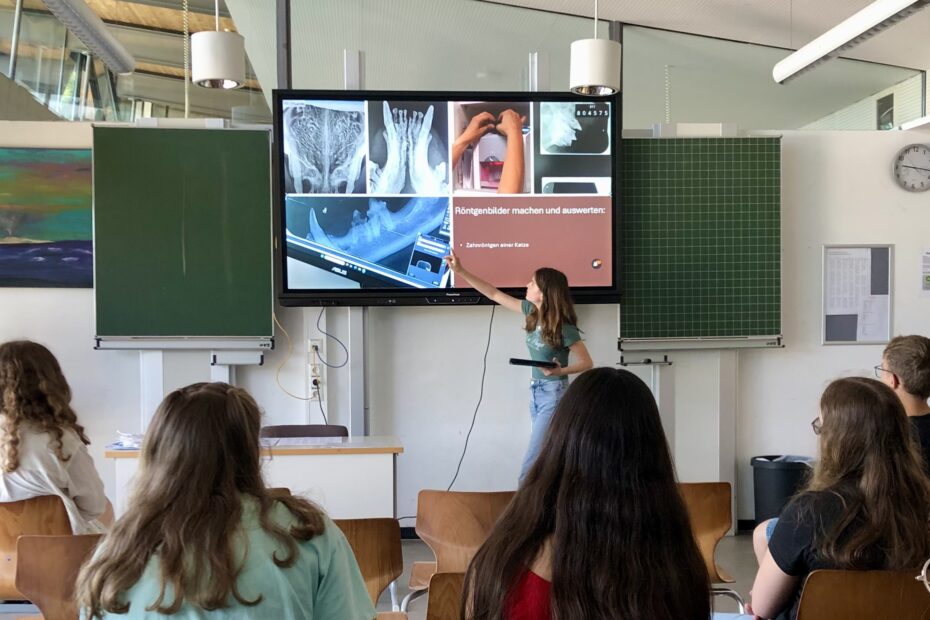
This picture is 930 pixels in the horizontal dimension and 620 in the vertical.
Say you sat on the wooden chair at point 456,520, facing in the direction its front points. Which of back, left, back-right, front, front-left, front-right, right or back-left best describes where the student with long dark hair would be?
back

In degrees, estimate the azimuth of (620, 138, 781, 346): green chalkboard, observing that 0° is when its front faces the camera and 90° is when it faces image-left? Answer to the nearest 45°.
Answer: approximately 0°

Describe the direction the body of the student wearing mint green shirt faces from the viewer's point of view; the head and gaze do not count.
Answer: away from the camera

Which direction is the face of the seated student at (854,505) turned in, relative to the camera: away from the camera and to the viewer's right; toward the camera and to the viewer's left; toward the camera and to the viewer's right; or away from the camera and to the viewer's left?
away from the camera and to the viewer's left

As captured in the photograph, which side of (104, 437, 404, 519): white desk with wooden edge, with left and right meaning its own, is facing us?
back

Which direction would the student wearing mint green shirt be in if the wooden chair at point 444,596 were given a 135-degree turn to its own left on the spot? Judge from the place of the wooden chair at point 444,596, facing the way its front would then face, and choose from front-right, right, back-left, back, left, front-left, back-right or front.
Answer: front

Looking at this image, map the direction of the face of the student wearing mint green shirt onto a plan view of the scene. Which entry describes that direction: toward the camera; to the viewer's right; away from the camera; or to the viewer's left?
away from the camera

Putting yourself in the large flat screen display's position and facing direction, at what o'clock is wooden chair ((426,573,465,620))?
The wooden chair is roughly at 12 o'clock from the large flat screen display.

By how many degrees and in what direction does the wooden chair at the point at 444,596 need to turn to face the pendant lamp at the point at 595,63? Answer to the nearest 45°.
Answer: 0° — it already faces it

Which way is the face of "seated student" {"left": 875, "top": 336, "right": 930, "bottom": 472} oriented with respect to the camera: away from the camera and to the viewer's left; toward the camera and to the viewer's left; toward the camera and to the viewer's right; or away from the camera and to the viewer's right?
away from the camera and to the viewer's left

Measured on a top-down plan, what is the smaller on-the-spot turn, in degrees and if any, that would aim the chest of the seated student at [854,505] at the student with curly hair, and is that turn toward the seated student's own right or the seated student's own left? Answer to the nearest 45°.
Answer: approximately 45° to the seated student's own left

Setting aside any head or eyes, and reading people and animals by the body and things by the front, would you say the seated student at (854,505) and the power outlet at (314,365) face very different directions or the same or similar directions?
very different directions

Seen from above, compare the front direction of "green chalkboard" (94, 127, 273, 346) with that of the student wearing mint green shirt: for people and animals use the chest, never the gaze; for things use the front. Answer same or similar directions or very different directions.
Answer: very different directions

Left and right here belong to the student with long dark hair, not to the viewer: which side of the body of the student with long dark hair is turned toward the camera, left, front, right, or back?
back

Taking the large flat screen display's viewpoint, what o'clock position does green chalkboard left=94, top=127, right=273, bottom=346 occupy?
The green chalkboard is roughly at 3 o'clock from the large flat screen display.
